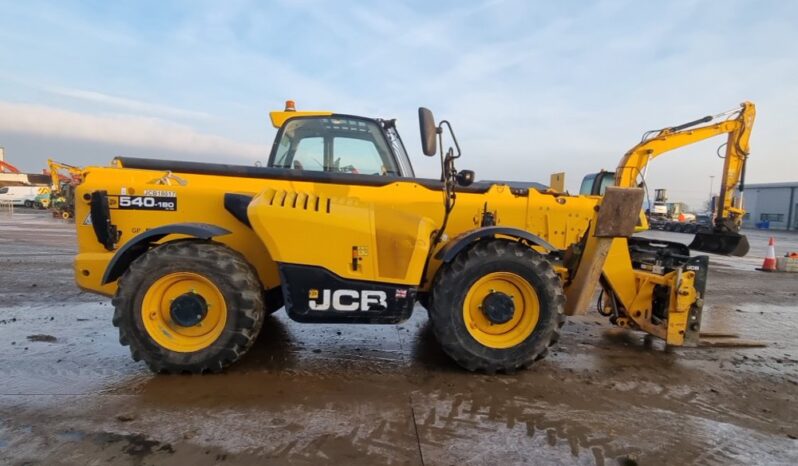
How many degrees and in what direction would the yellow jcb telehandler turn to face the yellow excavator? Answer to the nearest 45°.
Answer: approximately 45° to its left

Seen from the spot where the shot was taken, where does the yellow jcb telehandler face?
facing to the right of the viewer
